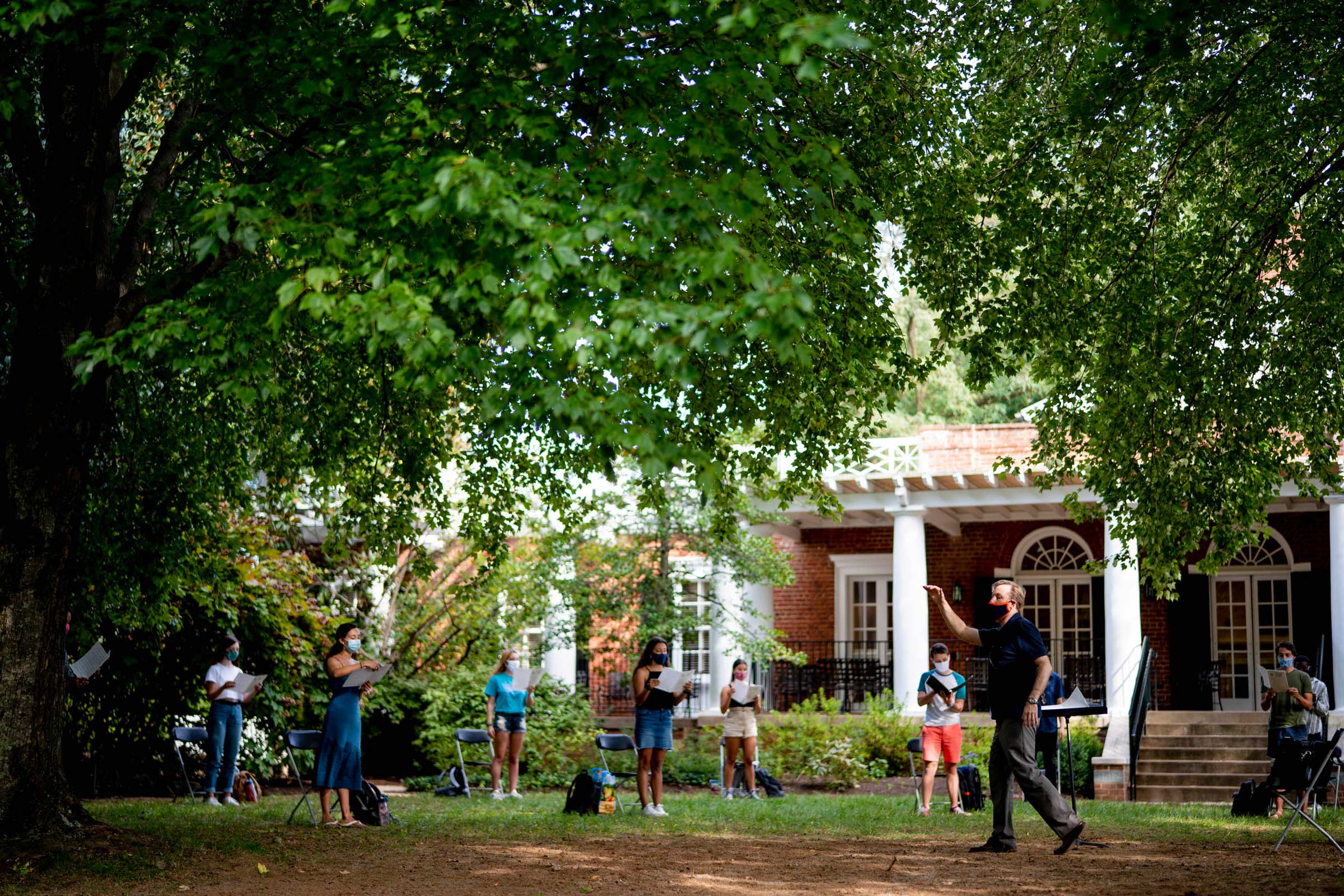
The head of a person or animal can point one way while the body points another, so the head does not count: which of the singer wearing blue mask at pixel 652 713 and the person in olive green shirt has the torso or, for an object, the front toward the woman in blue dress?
the person in olive green shirt

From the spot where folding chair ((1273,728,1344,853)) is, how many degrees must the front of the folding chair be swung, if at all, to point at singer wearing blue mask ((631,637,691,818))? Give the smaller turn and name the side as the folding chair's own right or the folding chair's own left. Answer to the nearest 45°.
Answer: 0° — it already faces them

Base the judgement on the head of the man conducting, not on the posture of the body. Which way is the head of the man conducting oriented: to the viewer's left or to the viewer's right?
to the viewer's left

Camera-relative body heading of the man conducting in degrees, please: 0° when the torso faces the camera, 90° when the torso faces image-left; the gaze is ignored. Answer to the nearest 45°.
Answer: approximately 90°

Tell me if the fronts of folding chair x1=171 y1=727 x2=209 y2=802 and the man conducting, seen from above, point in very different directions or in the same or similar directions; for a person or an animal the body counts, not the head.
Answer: very different directions

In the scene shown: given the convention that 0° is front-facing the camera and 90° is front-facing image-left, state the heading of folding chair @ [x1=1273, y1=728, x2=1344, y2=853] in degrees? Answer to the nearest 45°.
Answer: approximately 90°
